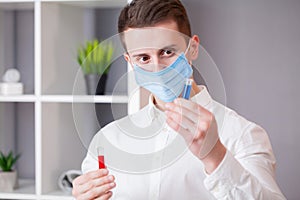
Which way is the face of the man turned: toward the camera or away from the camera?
toward the camera

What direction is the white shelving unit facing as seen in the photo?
toward the camera

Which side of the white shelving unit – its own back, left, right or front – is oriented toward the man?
front
